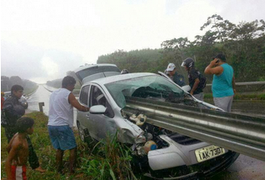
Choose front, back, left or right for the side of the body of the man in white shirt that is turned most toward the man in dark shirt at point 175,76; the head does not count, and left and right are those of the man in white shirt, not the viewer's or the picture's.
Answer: front

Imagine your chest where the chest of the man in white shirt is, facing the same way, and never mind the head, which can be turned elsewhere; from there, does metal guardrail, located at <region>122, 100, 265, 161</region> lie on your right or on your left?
on your right

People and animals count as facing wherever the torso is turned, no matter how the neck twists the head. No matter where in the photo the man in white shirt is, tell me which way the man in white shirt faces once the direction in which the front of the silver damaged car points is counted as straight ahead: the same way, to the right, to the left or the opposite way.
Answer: to the left

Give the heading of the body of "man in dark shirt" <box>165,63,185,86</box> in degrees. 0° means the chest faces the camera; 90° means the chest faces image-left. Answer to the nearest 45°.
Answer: approximately 45°

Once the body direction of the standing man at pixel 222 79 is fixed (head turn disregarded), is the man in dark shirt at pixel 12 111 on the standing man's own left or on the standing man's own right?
on the standing man's own left

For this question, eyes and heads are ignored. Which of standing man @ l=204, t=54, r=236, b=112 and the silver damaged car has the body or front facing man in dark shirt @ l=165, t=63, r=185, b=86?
the standing man

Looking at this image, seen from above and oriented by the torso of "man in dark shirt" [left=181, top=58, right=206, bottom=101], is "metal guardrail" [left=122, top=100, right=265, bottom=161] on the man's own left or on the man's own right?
on the man's own left

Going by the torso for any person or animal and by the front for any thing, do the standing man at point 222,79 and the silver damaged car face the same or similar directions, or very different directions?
very different directions

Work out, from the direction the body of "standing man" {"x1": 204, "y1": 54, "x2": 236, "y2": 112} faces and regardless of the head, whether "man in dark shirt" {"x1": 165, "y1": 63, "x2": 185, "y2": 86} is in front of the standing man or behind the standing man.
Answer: in front

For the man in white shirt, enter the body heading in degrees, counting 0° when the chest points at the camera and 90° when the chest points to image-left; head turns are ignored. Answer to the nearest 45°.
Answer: approximately 225°

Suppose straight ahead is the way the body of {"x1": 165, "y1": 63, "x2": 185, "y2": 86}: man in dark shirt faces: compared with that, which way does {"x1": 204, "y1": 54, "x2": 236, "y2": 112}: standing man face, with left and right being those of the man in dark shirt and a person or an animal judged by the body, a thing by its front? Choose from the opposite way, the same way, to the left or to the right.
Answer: to the right

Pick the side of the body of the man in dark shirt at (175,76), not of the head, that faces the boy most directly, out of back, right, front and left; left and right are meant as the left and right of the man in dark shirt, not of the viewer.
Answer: front
